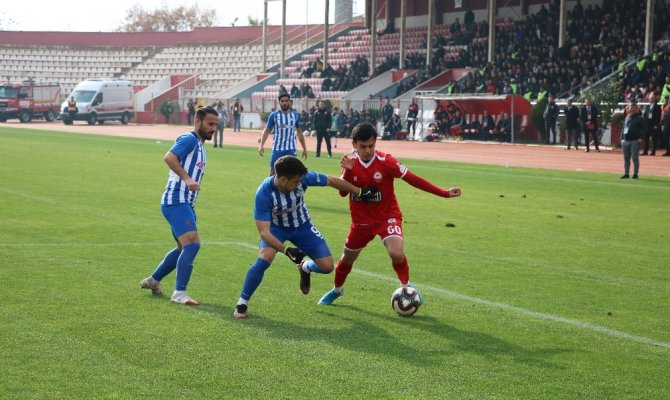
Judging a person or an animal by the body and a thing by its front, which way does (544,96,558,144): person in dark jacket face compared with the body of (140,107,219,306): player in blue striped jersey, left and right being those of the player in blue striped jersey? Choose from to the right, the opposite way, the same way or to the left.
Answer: to the right

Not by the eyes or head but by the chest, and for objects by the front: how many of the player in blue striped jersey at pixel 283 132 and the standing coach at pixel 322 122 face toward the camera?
2

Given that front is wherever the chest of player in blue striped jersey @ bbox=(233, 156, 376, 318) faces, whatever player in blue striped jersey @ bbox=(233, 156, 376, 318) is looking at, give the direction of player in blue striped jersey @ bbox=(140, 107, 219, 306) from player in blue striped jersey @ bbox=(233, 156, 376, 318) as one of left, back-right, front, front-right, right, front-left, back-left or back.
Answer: back

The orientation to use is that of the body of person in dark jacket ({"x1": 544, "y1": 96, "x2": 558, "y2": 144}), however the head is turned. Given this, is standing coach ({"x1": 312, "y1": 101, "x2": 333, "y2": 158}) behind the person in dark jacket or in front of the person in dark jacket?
in front

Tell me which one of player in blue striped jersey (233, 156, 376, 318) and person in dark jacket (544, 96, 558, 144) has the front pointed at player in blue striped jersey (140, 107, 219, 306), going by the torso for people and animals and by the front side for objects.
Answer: the person in dark jacket

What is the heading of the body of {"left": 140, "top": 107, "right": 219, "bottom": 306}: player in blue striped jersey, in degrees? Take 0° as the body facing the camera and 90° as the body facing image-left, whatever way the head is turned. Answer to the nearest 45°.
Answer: approximately 270°

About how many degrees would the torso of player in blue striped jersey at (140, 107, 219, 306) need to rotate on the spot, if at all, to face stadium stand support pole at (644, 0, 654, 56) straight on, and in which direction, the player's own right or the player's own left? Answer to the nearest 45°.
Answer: approximately 45° to the player's own left

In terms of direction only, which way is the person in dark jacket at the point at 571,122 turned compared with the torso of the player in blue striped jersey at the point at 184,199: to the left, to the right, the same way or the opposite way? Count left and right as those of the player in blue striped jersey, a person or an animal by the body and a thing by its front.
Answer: to the right

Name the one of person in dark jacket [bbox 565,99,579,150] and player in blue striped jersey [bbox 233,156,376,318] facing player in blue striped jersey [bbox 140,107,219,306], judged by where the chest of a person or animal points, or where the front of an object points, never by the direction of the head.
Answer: the person in dark jacket

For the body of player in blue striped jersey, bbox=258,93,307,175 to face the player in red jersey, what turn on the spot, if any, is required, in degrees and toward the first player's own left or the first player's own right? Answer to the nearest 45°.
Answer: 0° — they already face them

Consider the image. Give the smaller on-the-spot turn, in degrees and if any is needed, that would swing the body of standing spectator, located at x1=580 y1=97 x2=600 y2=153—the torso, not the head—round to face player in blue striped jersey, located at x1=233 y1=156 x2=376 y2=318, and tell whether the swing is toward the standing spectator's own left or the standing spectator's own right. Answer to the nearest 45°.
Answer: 0° — they already face them

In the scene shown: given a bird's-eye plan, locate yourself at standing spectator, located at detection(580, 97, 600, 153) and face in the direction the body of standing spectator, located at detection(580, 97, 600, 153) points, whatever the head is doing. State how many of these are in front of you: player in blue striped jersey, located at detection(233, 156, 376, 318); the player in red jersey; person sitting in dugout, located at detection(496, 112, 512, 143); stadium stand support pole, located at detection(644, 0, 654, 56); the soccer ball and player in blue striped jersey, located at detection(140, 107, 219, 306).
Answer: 4
